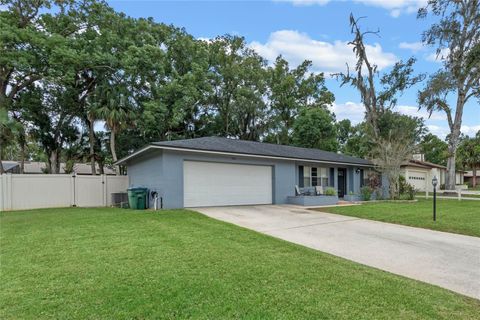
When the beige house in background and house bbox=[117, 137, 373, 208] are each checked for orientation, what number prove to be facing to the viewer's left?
0

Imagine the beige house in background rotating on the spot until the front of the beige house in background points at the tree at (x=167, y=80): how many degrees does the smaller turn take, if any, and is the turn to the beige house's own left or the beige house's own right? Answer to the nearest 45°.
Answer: approximately 90° to the beige house's own right

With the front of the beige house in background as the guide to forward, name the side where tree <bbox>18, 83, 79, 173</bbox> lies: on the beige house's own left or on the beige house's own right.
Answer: on the beige house's own right

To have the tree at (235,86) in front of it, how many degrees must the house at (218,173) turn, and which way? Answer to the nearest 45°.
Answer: approximately 135° to its left

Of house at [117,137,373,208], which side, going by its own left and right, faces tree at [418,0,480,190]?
left

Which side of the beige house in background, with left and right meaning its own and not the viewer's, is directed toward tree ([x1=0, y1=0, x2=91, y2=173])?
right

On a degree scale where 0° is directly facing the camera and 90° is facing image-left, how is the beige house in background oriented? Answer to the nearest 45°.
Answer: approximately 315°

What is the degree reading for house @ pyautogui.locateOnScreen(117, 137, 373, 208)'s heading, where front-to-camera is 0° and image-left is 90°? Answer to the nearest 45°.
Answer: approximately 315°

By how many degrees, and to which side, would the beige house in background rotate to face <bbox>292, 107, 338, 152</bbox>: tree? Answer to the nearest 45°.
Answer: approximately 90° to its right

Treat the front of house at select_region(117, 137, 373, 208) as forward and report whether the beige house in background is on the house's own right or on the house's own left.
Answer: on the house's own left
